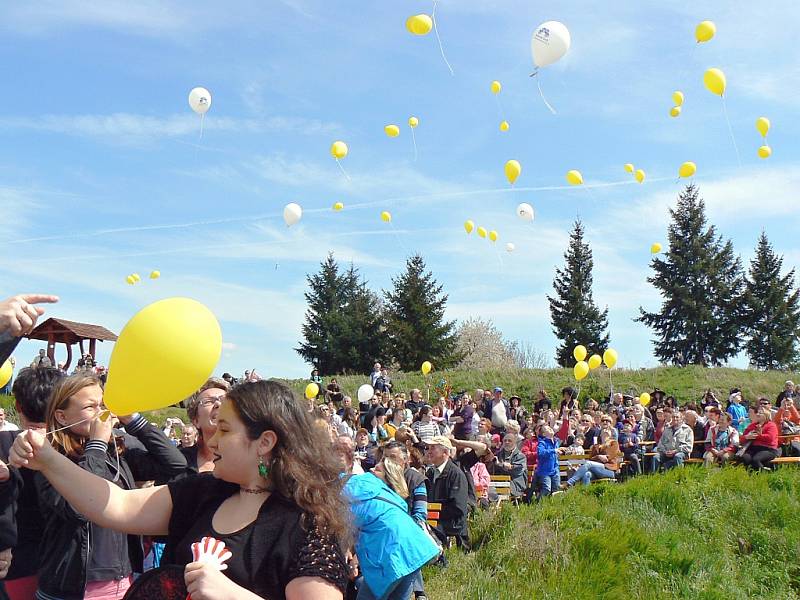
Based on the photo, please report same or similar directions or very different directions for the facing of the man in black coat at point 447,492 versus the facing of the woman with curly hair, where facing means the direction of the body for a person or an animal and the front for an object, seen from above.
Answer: same or similar directions

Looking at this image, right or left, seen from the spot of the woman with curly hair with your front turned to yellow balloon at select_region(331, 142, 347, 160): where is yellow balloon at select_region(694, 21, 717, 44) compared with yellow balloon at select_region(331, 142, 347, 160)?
right

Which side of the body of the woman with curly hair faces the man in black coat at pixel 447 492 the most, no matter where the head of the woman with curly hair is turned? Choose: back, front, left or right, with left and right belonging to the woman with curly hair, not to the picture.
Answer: back

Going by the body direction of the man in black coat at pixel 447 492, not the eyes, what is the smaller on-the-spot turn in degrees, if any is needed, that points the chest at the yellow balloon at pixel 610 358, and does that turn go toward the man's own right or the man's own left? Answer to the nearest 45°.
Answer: approximately 135° to the man's own right

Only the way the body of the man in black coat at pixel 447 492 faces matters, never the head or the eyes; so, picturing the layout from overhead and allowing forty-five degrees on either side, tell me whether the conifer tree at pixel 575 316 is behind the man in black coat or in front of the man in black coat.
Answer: behind

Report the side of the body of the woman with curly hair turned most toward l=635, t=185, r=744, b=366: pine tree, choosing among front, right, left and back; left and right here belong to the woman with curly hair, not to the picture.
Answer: back

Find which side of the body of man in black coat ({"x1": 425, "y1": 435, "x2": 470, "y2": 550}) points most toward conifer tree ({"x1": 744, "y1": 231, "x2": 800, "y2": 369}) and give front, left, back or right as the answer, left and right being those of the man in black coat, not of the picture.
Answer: back

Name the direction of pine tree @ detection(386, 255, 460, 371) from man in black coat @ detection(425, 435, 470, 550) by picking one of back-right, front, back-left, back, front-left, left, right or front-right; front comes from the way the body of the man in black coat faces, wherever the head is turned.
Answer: back-right

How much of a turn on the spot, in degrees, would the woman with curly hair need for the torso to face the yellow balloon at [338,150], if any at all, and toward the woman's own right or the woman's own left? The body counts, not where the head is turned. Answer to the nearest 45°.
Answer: approximately 135° to the woman's own right

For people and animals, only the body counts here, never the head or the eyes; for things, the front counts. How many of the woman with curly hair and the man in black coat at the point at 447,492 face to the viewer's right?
0

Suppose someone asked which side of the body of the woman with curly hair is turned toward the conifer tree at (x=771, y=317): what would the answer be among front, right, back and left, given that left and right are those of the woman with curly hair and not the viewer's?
back

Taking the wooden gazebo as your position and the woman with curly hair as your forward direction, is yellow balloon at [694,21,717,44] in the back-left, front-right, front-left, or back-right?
front-left

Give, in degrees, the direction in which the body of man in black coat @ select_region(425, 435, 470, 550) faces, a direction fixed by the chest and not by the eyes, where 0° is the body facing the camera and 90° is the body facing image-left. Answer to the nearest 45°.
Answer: approximately 45°
